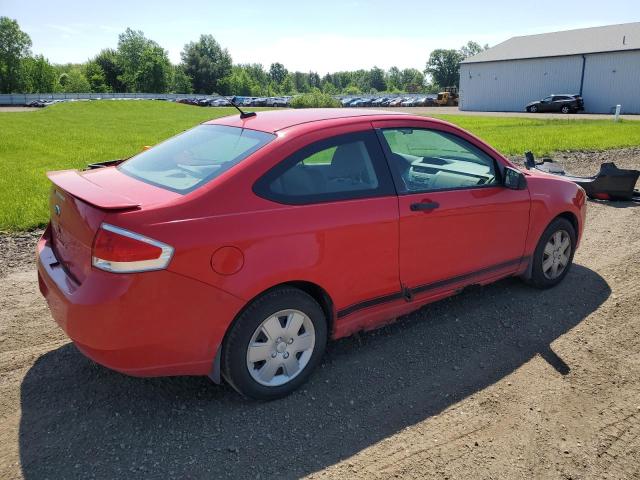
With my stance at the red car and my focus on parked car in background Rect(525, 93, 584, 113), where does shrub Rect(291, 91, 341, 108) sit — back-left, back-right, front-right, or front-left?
front-left

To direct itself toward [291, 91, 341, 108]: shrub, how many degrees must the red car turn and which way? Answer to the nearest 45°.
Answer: approximately 45° to its left

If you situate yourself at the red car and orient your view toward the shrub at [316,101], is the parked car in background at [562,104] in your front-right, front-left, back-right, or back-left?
front-right

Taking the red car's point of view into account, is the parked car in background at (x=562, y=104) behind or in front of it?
in front

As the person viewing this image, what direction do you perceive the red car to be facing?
facing away from the viewer and to the right of the viewer

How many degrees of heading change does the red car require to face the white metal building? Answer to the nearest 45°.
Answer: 0° — it already faces it

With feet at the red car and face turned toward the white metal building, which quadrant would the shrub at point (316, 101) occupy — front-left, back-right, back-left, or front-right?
front-left
